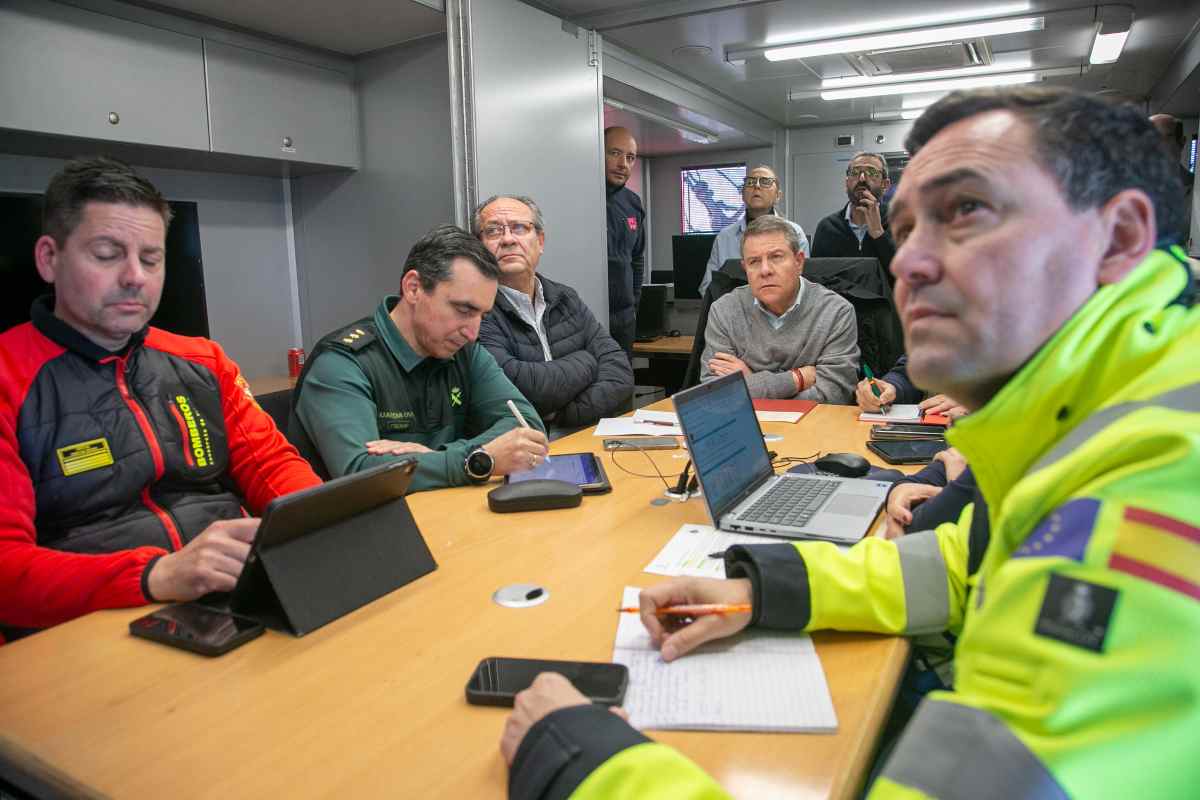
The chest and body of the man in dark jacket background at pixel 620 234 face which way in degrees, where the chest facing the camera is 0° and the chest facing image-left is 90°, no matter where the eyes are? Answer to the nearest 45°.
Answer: approximately 315°

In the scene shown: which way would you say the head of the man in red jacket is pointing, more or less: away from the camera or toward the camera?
toward the camera

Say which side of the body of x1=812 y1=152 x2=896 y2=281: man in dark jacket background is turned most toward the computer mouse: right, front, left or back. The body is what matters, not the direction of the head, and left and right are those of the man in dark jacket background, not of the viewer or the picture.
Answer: front

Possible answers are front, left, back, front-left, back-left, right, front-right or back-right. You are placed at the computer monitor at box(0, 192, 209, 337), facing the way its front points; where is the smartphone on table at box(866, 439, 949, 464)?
front-left

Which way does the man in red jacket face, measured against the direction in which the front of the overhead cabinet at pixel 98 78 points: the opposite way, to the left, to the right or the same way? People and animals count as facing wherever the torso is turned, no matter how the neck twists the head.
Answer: the same way

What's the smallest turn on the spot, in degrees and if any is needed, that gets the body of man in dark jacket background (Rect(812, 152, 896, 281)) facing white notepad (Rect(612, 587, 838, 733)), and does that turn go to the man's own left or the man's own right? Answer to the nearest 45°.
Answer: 0° — they already face it

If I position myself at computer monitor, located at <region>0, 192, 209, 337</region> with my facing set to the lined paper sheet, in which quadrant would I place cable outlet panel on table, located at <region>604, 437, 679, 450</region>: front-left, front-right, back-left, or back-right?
front-left

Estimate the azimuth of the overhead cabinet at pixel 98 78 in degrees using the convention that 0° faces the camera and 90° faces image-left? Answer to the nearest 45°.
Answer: approximately 315°

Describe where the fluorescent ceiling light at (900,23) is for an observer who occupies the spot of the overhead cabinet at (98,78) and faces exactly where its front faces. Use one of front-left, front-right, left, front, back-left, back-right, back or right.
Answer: front-left

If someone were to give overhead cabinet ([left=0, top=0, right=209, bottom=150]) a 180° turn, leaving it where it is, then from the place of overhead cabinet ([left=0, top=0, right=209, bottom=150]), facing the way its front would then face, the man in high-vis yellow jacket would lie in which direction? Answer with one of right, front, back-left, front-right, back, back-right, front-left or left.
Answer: back-left

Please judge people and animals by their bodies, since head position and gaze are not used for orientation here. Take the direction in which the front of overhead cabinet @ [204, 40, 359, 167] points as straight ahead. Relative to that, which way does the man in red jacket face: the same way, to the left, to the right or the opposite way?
the same way

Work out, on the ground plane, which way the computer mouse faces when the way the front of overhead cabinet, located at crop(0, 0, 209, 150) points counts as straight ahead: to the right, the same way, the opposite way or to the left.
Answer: the opposite way

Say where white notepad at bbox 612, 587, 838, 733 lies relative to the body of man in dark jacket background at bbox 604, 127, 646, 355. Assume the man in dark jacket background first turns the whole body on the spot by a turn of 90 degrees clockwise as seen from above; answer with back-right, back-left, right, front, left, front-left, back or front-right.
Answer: front-left

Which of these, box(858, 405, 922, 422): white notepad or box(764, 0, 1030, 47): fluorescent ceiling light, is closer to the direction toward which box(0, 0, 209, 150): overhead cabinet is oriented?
the white notepad

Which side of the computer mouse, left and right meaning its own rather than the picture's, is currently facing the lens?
left

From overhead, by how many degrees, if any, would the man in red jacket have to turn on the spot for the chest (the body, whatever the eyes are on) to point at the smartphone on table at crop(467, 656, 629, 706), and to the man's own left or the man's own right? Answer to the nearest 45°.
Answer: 0° — they already face it

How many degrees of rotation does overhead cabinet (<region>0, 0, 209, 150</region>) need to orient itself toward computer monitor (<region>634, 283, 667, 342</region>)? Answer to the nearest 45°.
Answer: approximately 90° to its left

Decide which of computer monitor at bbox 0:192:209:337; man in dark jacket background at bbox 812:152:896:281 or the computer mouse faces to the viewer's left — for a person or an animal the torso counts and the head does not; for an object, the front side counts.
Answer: the computer mouse
